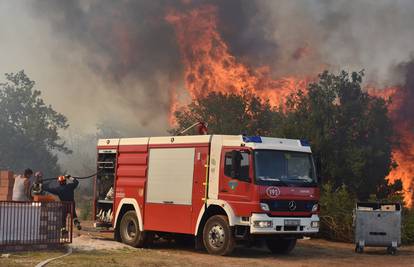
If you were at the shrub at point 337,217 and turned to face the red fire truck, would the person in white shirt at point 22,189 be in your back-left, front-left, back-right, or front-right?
front-right

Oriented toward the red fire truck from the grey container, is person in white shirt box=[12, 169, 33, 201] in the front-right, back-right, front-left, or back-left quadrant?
front-right

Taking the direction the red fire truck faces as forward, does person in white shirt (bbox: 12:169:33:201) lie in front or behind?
behind

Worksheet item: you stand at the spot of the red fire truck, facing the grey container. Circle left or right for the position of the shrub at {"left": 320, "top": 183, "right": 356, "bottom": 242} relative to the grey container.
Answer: left

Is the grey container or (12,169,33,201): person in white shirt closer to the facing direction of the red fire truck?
the grey container

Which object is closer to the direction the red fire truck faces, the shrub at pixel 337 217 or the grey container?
the grey container

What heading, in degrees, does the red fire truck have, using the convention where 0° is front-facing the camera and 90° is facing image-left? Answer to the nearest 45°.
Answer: approximately 315°

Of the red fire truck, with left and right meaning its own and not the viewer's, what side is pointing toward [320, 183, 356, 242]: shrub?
left
